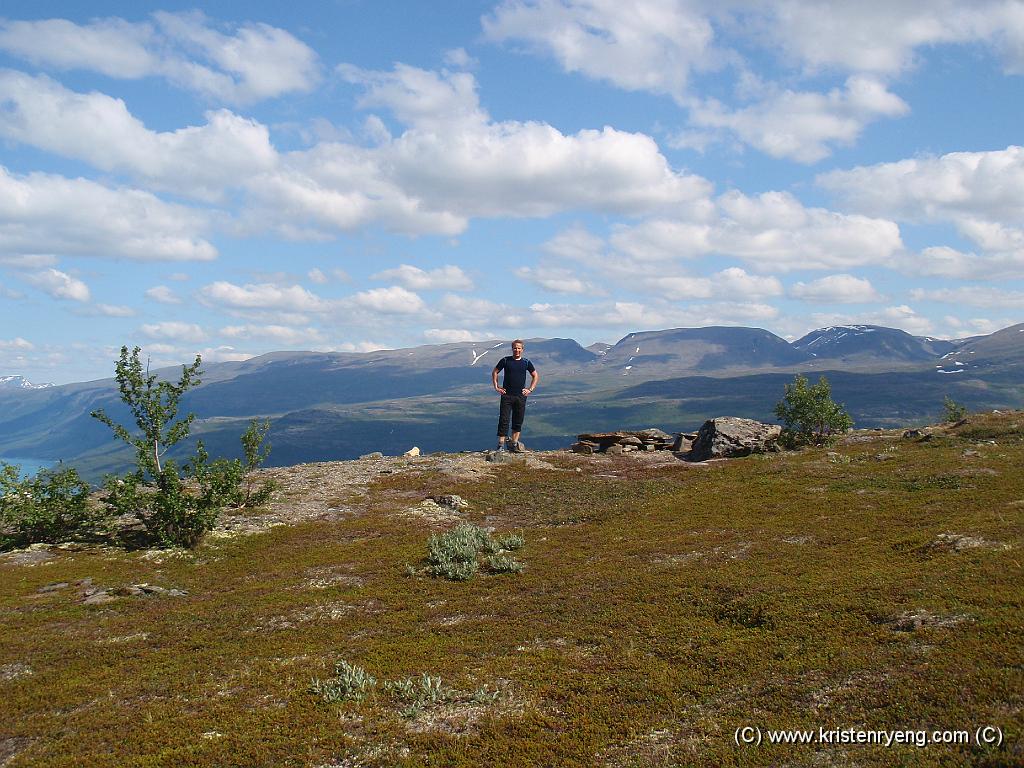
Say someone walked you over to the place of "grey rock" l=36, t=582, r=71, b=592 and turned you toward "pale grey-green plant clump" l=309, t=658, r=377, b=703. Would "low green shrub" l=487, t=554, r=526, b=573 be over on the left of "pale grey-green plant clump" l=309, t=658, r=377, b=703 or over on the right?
left

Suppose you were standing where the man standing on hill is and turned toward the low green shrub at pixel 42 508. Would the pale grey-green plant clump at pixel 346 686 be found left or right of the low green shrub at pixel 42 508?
left

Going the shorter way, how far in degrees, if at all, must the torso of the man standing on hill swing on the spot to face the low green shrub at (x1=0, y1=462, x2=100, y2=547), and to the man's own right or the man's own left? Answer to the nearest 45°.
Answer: approximately 45° to the man's own right

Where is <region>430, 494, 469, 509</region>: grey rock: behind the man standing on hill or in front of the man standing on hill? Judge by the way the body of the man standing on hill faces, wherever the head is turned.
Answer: in front

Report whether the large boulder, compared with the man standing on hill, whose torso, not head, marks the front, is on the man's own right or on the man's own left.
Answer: on the man's own left

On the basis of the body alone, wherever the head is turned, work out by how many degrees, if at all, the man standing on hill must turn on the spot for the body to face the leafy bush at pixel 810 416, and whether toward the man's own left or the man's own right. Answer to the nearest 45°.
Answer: approximately 135° to the man's own left

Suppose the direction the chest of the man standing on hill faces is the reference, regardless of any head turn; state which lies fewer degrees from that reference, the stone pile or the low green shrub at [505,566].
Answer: the low green shrub

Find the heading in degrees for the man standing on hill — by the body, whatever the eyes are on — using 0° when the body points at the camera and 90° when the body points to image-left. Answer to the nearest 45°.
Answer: approximately 0°

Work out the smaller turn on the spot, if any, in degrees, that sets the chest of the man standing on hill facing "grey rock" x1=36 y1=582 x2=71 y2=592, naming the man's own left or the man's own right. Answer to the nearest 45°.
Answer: approximately 45° to the man's own right

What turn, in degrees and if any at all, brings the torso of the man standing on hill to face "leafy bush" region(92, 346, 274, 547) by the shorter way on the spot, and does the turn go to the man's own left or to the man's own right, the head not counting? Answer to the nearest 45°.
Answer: approximately 45° to the man's own right
